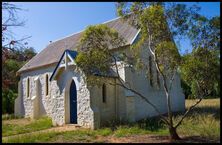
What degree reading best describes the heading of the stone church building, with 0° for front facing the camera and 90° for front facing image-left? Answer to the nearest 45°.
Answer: approximately 45°

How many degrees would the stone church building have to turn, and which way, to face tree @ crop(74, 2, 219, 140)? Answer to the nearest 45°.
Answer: approximately 45° to its left
